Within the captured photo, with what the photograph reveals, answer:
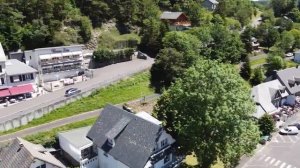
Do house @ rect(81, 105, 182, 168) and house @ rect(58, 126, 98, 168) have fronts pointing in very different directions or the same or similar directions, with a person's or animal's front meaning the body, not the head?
same or similar directions

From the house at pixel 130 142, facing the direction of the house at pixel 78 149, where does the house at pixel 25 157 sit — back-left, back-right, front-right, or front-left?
front-left

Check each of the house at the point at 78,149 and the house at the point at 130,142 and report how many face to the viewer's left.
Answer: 0

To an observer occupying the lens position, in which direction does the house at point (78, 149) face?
facing the viewer and to the right of the viewer

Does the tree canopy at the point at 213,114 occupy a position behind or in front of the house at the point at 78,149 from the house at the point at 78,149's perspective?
in front

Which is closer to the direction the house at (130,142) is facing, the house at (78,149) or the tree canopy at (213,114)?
the tree canopy
